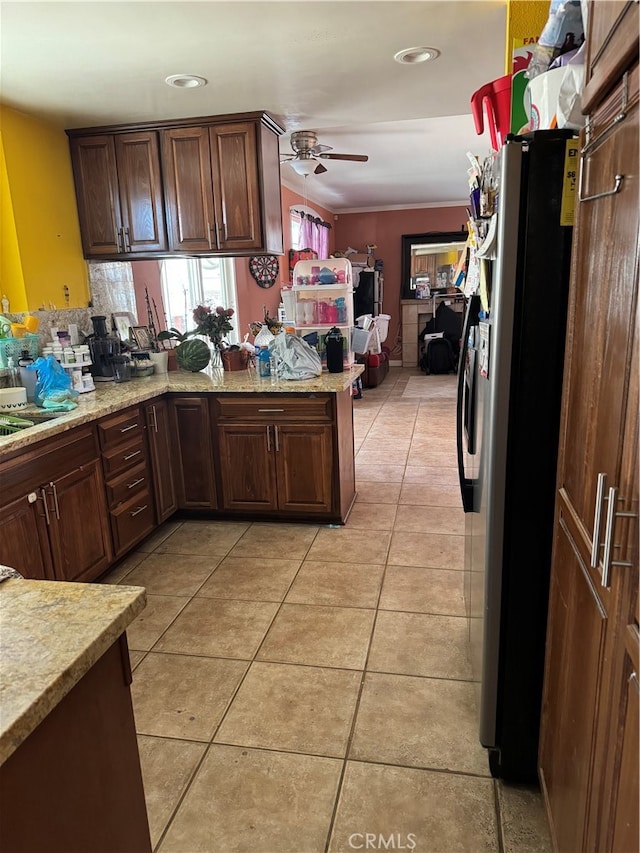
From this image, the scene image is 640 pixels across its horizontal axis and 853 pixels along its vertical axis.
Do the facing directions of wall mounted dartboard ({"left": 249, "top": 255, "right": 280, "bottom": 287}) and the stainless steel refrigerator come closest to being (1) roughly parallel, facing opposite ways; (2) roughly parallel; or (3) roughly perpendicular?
roughly perpendicular

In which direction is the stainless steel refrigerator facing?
to the viewer's left

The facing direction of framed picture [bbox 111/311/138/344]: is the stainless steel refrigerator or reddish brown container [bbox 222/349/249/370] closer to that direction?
the stainless steel refrigerator

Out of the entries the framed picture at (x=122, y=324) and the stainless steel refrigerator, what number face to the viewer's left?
1

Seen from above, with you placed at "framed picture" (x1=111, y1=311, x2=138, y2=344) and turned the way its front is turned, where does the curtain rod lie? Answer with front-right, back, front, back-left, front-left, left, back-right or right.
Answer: back-left

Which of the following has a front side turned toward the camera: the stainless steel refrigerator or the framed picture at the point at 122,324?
the framed picture

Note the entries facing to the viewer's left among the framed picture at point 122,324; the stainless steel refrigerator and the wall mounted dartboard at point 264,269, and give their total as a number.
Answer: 1

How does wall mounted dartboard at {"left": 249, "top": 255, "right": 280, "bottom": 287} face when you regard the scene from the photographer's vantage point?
facing the viewer

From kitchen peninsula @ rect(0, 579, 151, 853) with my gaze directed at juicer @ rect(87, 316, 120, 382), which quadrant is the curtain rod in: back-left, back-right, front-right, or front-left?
front-right

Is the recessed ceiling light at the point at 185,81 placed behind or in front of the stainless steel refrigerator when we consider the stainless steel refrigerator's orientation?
in front

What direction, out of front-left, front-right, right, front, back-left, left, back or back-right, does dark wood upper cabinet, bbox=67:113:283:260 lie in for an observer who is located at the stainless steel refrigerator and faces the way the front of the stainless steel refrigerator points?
front-right

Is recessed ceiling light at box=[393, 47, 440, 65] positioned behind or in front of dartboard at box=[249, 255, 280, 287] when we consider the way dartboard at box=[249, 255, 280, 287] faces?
in front

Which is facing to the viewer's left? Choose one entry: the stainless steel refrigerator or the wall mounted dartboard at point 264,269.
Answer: the stainless steel refrigerator

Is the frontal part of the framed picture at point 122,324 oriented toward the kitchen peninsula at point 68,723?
yes

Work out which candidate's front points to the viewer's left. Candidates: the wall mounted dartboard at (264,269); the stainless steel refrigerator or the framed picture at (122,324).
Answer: the stainless steel refrigerator

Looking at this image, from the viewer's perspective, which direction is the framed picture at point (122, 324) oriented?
toward the camera
